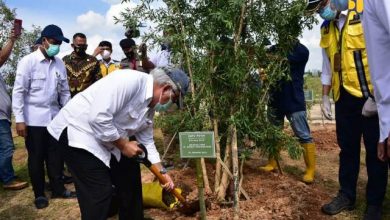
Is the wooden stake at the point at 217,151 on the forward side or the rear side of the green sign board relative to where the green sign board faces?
on the rear side

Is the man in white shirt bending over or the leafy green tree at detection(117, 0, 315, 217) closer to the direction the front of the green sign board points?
the man in white shirt bending over

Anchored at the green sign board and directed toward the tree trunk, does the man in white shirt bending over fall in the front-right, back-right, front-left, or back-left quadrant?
back-left

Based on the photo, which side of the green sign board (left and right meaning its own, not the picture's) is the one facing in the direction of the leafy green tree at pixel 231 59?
back

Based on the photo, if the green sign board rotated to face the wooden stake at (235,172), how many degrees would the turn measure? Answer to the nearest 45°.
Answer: approximately 135° to its left

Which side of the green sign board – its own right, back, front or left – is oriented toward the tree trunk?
back

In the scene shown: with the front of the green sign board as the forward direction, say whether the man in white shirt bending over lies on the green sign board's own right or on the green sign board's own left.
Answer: on the green sign board's own right

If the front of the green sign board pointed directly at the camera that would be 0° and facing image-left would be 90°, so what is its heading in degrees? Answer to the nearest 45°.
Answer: approximately 0°

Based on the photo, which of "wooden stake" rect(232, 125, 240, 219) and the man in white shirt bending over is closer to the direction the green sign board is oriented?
the man in white shirt bending over
